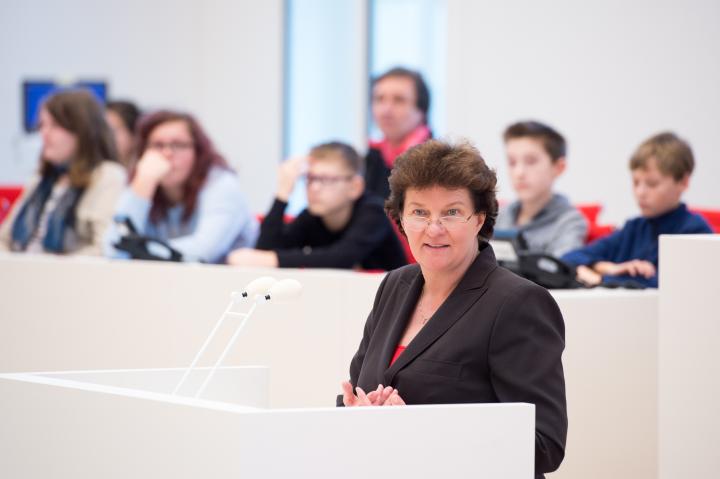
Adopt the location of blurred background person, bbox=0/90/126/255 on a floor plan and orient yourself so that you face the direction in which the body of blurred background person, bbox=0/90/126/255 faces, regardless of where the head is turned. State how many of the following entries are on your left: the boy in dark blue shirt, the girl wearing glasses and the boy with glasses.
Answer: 3

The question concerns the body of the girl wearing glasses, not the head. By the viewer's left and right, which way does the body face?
facing the viewer and to the left of the viewer

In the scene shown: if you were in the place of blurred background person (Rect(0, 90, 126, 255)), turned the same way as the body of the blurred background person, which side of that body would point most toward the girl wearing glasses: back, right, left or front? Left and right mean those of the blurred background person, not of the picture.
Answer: left

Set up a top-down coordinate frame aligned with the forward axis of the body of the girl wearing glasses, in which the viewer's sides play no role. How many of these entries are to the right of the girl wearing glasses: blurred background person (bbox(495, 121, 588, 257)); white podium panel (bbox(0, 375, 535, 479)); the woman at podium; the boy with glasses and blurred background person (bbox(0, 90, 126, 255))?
1

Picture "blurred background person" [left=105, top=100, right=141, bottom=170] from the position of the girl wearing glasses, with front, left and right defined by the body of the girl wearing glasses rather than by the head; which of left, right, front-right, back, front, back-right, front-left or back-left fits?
back-right

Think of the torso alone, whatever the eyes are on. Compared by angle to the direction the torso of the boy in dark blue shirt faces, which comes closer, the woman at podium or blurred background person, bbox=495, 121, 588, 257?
the woman at podium

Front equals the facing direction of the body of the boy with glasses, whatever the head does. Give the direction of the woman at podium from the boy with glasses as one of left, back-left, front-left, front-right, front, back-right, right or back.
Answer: front-left

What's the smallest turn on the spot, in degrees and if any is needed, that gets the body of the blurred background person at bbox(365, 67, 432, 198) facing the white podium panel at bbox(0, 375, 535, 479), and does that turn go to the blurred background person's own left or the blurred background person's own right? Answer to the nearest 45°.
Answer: approximately 45° to the blurred background person's own left

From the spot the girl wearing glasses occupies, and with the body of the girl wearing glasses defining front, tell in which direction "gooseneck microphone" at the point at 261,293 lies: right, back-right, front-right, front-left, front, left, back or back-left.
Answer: front-left

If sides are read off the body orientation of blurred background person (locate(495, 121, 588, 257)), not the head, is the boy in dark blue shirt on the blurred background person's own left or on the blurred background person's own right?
on the blurred background person's own left

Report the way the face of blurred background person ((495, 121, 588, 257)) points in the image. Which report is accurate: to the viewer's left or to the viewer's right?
to the viewer's left

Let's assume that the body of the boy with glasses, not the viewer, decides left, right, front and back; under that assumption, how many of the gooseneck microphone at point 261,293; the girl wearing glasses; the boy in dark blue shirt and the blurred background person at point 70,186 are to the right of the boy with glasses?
2

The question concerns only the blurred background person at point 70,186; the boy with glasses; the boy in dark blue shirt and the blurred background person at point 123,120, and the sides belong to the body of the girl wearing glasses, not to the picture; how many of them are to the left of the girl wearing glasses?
2
